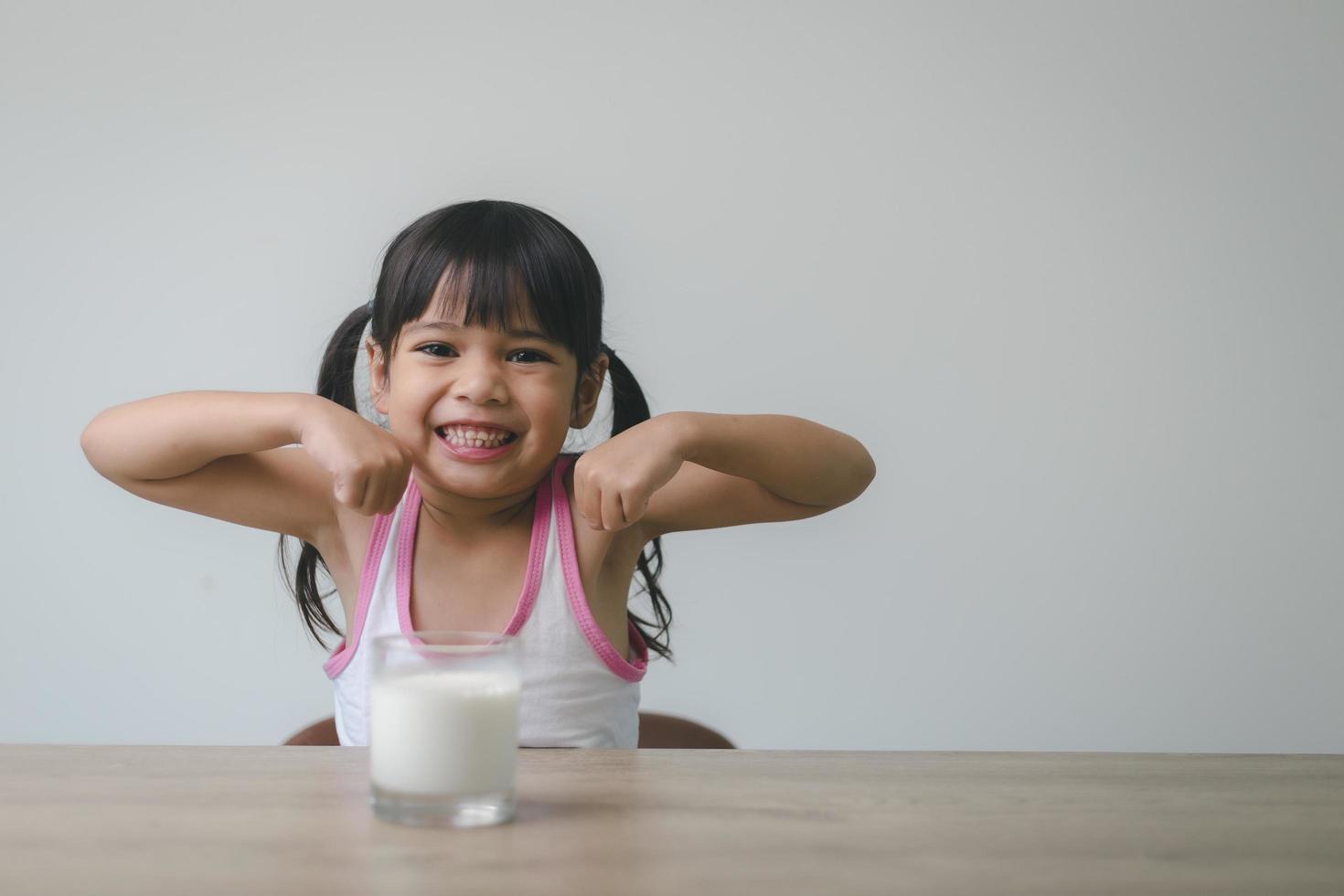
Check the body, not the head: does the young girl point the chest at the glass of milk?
yes

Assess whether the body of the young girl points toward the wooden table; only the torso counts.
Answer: yes

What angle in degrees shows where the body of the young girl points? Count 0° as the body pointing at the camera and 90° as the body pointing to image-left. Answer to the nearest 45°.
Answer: approximately 0°
